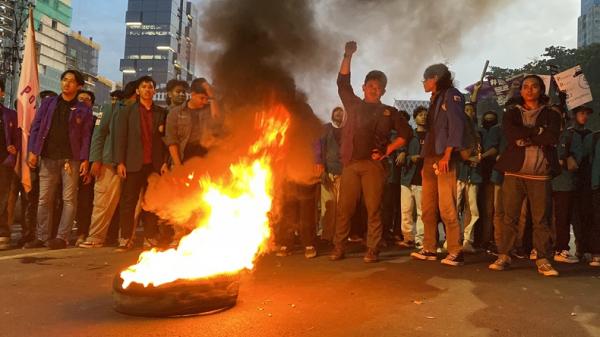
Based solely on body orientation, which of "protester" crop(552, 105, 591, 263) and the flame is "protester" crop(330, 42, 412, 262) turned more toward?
the flame

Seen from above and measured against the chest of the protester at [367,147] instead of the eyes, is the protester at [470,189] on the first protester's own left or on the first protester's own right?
on the first protester's own left

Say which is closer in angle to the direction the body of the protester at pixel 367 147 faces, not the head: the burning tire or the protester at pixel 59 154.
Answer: the burning tire

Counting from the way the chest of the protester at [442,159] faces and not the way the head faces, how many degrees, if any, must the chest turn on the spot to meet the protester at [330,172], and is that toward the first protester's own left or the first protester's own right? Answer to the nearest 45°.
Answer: approximately 90° to the first protester's own right

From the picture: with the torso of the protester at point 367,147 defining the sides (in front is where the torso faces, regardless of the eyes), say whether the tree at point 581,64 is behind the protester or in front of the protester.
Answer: behind

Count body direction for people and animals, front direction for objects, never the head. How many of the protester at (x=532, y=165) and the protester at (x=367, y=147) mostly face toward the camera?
2

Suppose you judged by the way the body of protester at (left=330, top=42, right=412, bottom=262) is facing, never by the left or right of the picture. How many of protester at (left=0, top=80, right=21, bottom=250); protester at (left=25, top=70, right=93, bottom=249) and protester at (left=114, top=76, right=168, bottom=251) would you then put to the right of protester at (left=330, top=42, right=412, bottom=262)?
3

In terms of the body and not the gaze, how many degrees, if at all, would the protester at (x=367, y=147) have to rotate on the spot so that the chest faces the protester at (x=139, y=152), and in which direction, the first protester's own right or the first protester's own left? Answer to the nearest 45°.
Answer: approximately 90° to the first protester's own right

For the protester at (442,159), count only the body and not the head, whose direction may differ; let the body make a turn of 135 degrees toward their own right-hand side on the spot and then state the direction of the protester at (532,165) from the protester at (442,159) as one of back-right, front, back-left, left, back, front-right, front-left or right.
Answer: right
